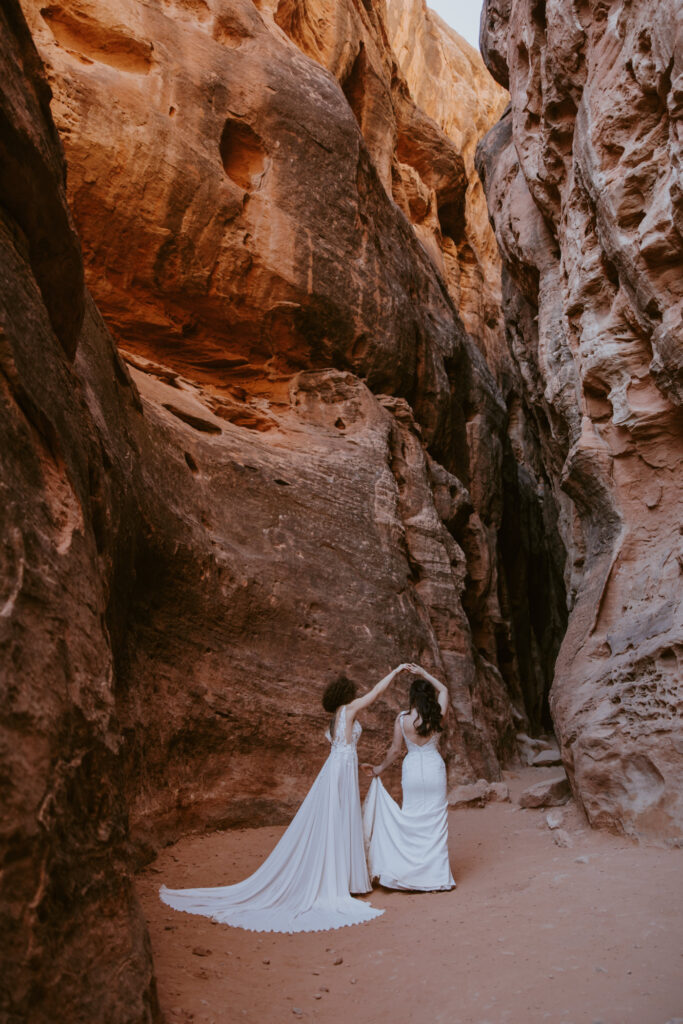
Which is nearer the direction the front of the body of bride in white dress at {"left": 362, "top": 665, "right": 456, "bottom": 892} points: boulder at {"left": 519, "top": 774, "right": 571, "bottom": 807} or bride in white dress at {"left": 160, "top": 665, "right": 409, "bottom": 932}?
the boulder

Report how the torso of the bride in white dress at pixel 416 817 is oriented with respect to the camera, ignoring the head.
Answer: away from the camera

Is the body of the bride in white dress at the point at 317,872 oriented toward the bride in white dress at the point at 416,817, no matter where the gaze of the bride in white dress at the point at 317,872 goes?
yes

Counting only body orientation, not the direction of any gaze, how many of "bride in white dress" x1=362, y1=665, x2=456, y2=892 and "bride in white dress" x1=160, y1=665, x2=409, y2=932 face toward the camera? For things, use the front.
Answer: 0

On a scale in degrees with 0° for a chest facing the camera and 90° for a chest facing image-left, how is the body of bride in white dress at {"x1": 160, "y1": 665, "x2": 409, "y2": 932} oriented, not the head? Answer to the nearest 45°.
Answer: approximately 225°

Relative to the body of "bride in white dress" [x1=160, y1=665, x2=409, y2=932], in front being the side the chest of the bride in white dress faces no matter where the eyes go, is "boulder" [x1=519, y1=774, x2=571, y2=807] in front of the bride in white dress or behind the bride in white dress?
in front

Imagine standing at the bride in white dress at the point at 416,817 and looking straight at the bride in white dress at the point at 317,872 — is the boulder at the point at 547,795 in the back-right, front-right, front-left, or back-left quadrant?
back-right

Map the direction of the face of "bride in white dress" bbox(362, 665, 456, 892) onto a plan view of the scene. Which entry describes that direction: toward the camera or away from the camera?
away from the camera

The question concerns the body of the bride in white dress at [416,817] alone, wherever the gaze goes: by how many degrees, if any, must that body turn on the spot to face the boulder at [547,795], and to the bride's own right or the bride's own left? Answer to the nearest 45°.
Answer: approximately 45° to the bride's own right

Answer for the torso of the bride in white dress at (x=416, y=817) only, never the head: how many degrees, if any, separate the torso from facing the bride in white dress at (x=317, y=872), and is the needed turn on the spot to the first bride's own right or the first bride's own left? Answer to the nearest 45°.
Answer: approximately 135° to the first bride's own left
